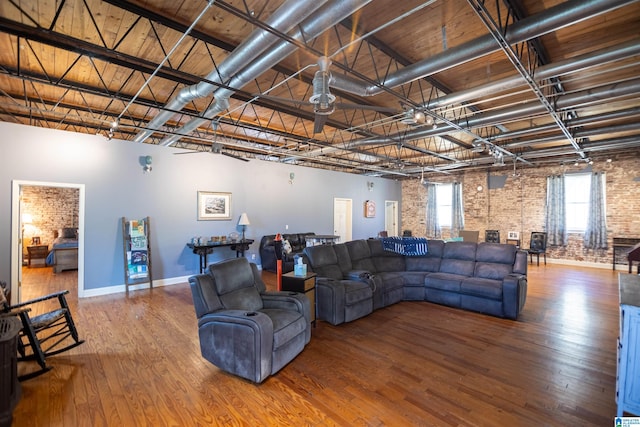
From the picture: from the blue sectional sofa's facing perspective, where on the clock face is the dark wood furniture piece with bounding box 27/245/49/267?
The dark wood furniture piece is roughly at 3 o'clock from the blue sectional sofa.

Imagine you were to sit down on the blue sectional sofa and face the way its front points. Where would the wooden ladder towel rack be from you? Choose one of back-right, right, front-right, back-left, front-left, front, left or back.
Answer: right

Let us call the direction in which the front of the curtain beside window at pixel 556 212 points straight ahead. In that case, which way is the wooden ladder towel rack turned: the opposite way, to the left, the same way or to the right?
to the left

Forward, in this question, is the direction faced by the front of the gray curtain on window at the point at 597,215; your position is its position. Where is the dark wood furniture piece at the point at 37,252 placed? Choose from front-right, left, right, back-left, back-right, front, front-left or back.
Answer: front-right

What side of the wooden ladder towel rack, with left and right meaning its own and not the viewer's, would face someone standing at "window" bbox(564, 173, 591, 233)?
left

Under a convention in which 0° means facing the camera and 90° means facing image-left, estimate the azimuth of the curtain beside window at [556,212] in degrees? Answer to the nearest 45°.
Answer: approximately 0°

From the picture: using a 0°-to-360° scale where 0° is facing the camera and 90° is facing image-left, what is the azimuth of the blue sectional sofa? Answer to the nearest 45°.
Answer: approximately 0°
